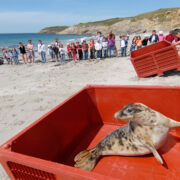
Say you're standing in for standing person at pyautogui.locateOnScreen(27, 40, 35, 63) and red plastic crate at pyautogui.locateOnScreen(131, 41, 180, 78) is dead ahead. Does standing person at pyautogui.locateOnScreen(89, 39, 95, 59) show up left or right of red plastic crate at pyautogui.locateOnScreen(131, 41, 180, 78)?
left

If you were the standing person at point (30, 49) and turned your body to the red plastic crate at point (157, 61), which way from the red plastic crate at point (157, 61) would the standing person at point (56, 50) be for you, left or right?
left

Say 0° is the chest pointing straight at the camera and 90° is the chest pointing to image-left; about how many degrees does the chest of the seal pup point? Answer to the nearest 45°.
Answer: approximately 270°

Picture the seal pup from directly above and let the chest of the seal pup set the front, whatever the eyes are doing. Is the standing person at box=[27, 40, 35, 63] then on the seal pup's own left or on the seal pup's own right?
on the seal pup's own left

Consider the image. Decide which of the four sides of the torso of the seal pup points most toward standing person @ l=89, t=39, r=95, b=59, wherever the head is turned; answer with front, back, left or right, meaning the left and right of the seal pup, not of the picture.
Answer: left

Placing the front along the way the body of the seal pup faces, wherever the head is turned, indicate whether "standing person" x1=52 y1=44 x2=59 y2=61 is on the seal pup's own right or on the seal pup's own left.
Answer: on the seal pup's own left
